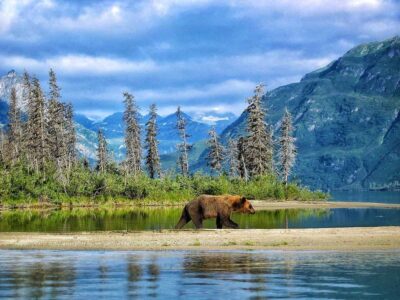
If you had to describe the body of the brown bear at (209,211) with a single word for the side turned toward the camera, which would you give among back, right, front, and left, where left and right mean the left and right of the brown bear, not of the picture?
right
